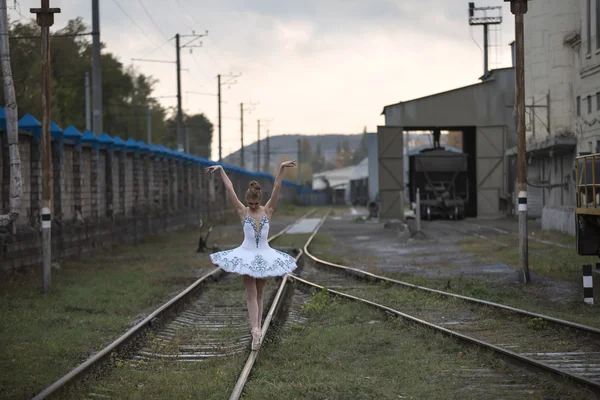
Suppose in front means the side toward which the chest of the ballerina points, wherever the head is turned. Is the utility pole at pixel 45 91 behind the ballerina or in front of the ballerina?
behind

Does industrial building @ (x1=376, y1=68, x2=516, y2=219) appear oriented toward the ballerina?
yes

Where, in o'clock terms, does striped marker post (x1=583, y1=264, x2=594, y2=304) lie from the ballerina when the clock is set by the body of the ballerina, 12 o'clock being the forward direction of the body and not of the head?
The striped marker post is roughly at 8 o'clock from the ballerina.

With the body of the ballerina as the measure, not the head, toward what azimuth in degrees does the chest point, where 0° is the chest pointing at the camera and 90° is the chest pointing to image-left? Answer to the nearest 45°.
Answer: approximately 0°

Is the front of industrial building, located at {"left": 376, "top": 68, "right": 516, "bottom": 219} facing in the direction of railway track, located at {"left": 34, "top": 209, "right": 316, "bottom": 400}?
yes

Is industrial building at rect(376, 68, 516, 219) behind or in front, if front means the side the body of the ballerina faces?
behind

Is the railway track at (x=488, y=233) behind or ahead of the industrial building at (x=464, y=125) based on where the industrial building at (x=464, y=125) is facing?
ahead

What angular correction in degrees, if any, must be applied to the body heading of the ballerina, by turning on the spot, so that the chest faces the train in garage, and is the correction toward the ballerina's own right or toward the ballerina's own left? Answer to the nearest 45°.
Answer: approximately 180°

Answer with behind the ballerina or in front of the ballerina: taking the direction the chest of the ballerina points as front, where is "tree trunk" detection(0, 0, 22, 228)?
behind

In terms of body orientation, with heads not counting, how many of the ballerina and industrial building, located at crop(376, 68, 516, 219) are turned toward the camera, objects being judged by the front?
2

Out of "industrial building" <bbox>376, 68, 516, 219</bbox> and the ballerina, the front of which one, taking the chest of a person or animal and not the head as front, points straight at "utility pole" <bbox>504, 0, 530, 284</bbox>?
the industrial building

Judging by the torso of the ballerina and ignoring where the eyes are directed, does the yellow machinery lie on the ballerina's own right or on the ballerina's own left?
on the ballerina's own left
